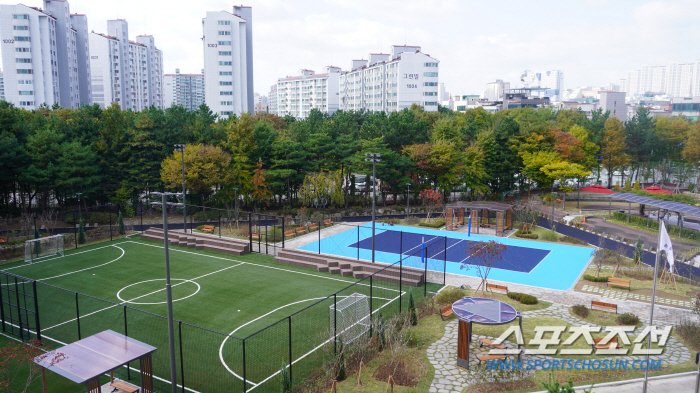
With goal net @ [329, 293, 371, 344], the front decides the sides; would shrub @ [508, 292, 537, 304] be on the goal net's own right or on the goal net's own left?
on the goal net's own right

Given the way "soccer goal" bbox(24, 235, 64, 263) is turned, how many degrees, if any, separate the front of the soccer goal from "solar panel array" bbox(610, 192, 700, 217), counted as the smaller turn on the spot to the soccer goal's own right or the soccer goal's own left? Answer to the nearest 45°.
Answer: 0° — it already faces it

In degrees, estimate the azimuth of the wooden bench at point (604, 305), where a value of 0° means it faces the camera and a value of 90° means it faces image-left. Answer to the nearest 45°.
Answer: approximately 180°

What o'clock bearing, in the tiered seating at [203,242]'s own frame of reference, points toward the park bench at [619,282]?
The park bench is roughly at 9 o'clock from the tiered seating.

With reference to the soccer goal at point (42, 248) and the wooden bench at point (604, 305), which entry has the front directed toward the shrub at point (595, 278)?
the soccer goal

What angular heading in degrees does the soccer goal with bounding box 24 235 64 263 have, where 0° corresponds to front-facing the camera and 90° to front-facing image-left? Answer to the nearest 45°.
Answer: approximately 315°

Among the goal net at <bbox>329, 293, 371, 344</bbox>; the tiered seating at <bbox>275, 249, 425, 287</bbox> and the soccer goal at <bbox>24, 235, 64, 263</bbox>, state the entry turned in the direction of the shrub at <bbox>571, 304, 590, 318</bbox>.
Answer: the soccer goal

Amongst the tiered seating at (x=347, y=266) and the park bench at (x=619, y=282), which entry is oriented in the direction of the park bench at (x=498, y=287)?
the park bench at (x=619, y=282)

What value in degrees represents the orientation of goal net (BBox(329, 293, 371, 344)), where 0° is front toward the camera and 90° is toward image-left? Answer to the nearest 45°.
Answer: approximately 135°
